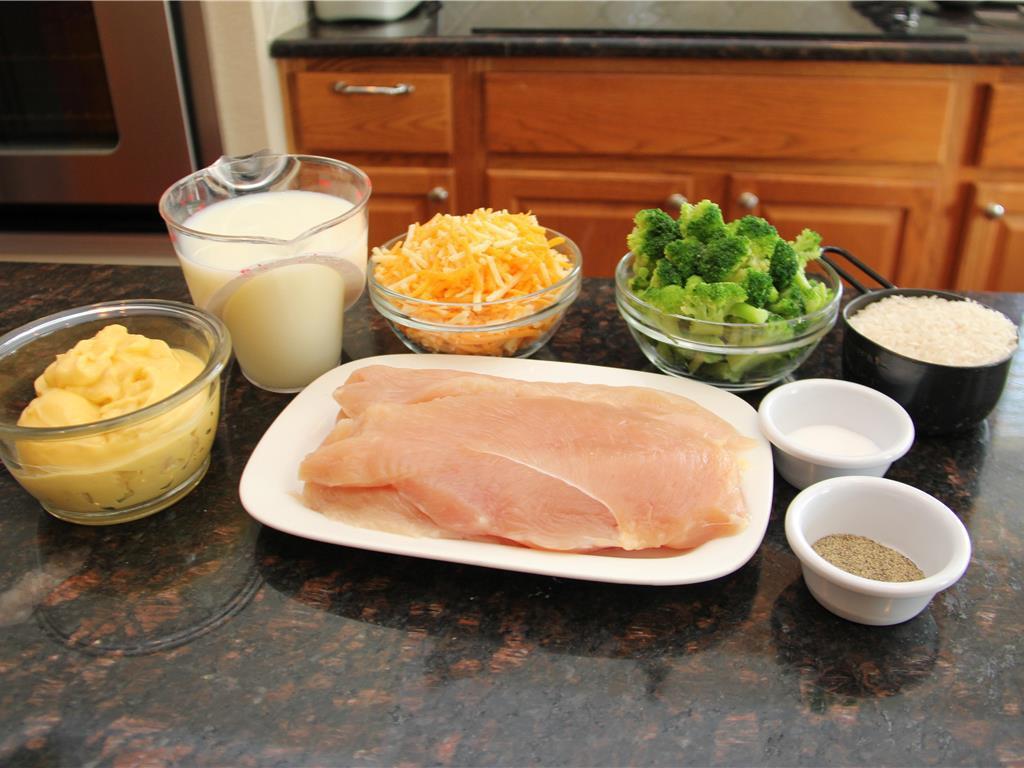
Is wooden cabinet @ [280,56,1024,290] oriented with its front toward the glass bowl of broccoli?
yes

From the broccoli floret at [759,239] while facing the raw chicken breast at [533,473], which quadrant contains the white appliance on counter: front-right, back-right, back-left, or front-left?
back-right

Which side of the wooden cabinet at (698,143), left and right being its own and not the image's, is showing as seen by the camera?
front

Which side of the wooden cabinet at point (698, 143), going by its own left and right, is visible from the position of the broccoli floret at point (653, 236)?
front

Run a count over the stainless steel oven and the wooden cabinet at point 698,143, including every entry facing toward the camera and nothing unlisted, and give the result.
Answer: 2

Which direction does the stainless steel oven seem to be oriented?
toward the camera

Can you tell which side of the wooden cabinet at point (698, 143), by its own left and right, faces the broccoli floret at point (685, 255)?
front

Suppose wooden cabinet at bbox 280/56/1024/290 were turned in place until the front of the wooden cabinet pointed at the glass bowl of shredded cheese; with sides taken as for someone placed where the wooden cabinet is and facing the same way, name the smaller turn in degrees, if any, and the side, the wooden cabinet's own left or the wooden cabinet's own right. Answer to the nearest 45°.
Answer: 0° — it already faces it

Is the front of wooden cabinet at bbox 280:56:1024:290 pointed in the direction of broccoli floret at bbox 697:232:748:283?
yes

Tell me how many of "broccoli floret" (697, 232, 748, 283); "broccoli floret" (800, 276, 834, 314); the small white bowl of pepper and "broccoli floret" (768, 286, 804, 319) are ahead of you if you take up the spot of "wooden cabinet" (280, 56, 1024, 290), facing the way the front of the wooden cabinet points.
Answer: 4

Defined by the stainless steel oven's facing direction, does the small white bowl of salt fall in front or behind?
in front
